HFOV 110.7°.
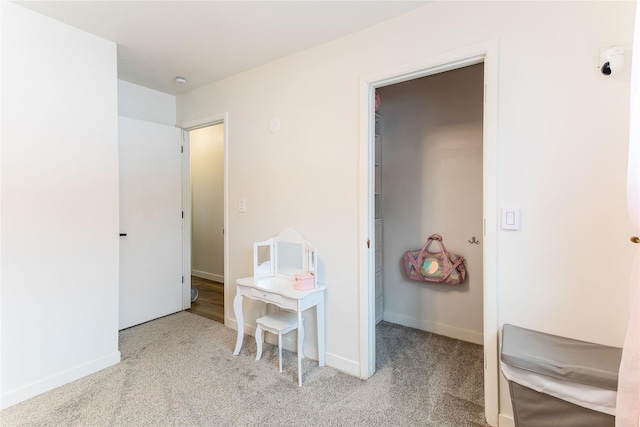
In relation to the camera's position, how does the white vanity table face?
facing the viewer and to the left of the viewer

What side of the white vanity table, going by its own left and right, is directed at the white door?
right
